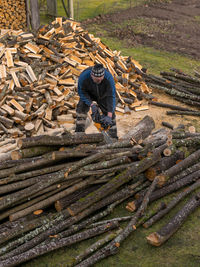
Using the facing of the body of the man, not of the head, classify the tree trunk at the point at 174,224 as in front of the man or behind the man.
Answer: in front

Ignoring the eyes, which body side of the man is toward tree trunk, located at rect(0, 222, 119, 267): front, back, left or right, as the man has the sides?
front

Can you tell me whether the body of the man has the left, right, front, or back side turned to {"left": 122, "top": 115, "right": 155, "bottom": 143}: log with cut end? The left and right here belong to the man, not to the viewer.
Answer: left

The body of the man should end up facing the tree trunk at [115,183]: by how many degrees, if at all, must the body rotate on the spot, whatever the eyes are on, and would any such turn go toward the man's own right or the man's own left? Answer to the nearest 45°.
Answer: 0° — they already face it

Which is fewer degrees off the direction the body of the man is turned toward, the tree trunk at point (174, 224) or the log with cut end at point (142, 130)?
the tree trunk

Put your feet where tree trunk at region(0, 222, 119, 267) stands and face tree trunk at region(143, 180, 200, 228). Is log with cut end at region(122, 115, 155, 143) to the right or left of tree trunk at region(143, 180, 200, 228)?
left

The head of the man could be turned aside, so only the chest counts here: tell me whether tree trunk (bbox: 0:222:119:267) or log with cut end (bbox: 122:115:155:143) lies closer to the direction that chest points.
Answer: the tree trunk

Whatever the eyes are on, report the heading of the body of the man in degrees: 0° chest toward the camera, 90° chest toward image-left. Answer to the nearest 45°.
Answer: approximately 0°

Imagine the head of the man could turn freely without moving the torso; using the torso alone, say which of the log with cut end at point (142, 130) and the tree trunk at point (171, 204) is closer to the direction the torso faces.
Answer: the tree trunk
